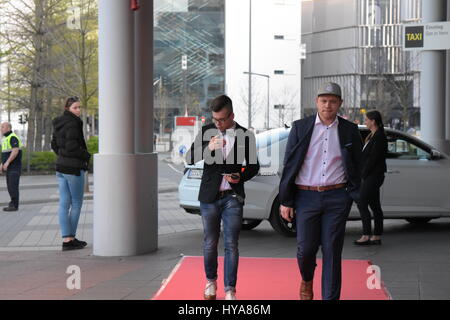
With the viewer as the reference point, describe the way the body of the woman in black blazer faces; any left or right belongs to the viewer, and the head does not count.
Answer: facing to the left of the viewer

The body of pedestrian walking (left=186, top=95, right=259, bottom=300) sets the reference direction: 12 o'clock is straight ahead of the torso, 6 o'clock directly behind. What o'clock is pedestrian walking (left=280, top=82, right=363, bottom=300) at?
pedestrian walking (left=280, top=82, right=363, bottom=300) is roughly at 10 o'clock from pedestrian walking (left=186, top=95, right=259, bottom=300).

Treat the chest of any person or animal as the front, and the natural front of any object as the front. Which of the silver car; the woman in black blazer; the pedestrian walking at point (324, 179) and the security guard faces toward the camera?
the pedestrian walking

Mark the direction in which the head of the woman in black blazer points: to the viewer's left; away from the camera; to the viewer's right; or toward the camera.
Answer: to the viewer's left

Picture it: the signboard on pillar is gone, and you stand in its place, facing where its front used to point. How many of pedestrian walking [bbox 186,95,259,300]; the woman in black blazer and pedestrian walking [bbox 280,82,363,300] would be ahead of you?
3

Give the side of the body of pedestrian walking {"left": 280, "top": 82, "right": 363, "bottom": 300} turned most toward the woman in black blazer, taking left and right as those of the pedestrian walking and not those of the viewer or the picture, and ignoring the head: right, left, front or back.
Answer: back
